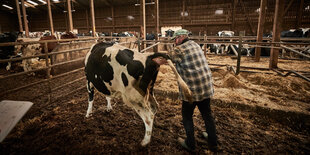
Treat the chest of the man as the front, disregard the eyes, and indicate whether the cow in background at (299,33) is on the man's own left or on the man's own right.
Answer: on the man's own right

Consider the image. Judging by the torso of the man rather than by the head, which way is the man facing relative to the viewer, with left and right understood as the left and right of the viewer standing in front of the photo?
facing away from the viewer and to the left of the viewer
